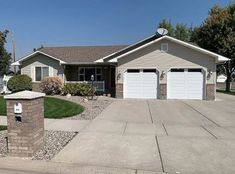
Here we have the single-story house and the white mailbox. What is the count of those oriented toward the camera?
2

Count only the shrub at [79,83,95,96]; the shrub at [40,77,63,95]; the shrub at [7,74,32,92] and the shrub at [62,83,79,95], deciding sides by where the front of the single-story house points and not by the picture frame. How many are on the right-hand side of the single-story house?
4

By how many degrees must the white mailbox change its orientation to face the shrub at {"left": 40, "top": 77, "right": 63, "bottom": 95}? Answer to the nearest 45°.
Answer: approximately 180°

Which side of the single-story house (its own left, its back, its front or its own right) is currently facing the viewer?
front

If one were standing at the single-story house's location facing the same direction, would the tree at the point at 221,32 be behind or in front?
behind

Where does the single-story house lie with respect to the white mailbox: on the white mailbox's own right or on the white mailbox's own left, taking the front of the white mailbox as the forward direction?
on the white mailbox's own left

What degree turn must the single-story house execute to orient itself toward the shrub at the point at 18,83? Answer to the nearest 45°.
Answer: approximately 90° to its right

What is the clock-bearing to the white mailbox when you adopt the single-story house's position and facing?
The white mailbox is roughly at 1 o'clock from the single-story house.

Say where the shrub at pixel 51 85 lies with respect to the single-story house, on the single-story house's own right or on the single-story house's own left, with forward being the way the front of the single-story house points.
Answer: on the single-story house's own right

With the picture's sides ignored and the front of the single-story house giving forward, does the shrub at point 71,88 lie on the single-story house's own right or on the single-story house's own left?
on the single-story house's own right

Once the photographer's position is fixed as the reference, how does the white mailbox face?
facing the viewer

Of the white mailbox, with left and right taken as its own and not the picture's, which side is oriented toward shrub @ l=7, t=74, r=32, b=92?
back
